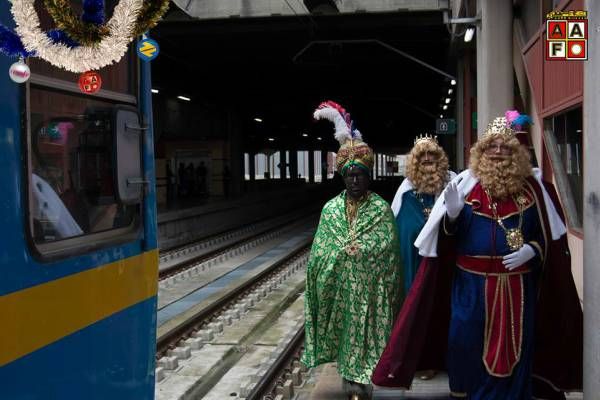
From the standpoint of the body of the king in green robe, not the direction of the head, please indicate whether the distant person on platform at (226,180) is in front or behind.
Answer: behind

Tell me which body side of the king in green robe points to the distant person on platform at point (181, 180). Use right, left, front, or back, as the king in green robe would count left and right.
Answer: back
